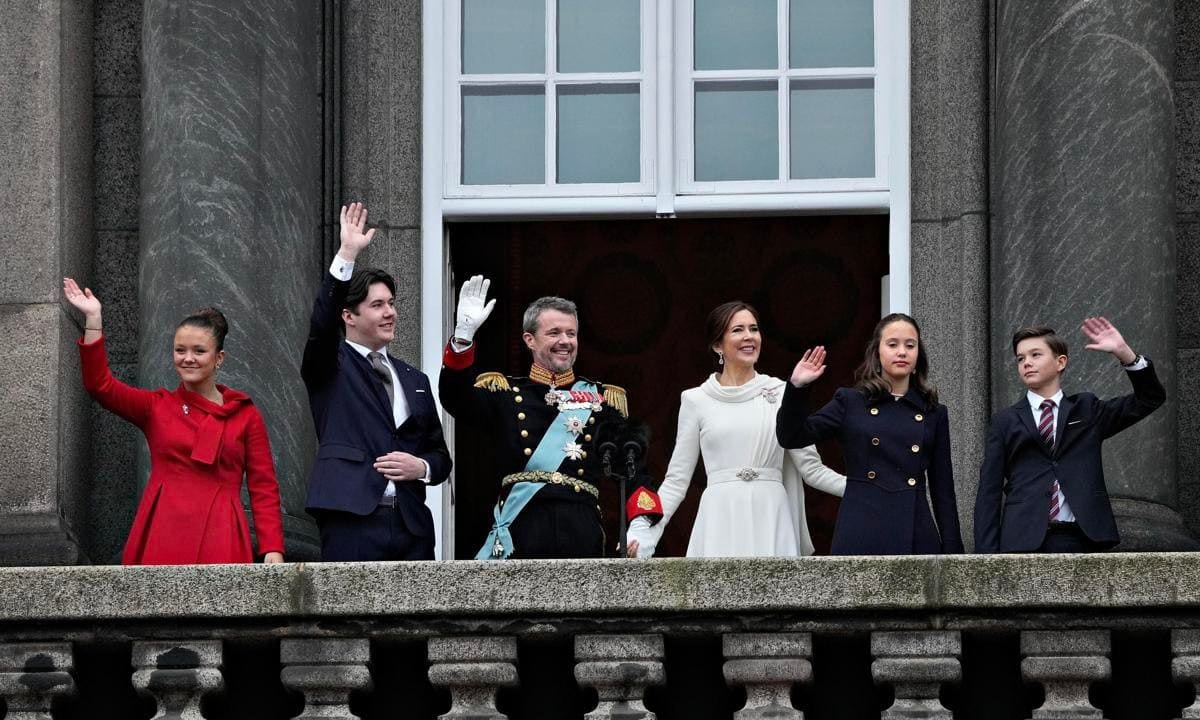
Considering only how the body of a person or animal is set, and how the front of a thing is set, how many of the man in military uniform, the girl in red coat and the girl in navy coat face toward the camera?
3

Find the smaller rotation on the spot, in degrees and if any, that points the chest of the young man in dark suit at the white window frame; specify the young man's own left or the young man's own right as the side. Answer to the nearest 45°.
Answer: approximately 90° to the young man's own left

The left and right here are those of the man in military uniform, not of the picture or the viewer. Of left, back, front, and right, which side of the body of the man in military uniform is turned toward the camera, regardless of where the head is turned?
front

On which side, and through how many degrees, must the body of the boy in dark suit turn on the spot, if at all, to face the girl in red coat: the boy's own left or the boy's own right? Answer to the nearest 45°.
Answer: approximately 90° to the boy's own right

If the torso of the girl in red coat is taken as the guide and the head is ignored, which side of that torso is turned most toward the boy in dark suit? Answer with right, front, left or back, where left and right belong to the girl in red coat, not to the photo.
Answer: left

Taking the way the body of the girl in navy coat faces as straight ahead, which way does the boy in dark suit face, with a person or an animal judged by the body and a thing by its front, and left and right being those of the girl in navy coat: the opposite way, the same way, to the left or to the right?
the same way

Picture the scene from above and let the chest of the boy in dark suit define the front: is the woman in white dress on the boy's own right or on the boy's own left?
on the boy's own right

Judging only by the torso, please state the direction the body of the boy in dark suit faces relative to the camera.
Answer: toward the camera

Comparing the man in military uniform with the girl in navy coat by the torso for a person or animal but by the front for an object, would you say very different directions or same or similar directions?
same or similar directions

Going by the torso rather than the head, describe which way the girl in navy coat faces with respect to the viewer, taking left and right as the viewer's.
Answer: facing the viewer
